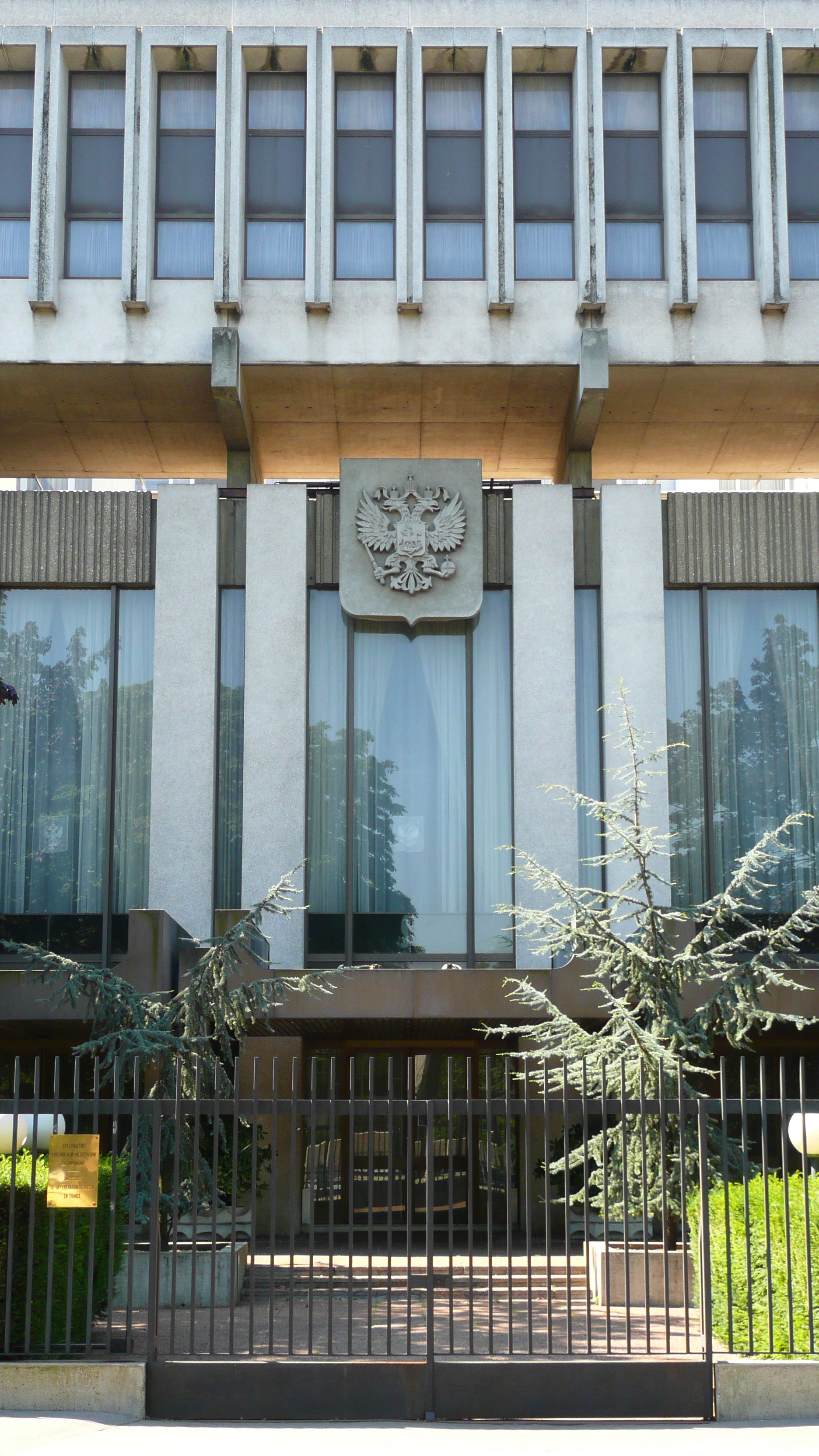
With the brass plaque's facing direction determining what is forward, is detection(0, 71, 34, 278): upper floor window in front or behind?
behind

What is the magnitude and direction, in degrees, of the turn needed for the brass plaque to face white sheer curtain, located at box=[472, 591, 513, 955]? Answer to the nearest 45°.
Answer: approximately 135° to its left

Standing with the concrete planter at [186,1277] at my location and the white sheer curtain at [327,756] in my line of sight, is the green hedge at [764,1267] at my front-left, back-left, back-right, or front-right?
back-right

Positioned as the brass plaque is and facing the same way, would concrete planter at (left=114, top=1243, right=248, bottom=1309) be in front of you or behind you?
behind

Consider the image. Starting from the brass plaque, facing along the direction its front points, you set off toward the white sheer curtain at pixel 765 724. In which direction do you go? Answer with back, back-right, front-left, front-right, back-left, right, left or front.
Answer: back-left

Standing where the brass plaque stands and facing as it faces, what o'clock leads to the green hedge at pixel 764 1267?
The green hedge is roughly at 9 o'clock from the brass plaque.

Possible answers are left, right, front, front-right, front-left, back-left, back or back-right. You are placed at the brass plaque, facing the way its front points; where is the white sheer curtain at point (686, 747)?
back-left

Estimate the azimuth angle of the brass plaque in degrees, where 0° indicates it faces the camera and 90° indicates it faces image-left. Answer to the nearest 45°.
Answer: approximately 0°

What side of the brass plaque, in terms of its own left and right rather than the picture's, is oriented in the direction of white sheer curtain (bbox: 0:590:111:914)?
back

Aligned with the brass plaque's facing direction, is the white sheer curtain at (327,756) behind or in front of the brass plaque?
behind
